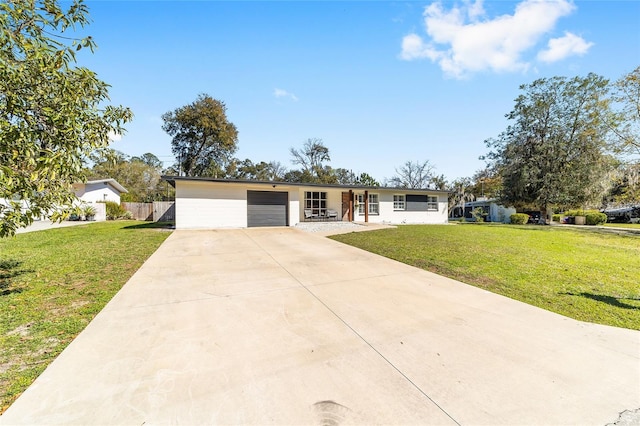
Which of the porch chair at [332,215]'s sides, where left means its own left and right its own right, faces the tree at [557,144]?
left

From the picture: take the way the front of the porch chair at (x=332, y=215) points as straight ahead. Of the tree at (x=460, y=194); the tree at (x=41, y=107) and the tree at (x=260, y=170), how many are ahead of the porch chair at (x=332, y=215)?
1

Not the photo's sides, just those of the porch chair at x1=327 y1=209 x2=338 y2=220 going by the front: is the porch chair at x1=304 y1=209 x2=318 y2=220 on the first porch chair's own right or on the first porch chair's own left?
on the first porch chair's own right

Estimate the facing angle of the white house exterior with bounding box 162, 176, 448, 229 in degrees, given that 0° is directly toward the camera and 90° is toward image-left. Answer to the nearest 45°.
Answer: approximately 0°

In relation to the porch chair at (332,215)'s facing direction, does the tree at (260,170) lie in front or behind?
behind

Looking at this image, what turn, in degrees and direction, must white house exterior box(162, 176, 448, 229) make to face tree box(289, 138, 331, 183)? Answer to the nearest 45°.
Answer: approximately 180°

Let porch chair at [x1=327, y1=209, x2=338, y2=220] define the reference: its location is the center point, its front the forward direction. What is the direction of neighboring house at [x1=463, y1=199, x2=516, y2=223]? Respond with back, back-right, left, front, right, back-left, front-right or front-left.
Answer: back-left

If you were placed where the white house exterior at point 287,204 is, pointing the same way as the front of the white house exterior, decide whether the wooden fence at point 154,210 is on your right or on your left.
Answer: on your right
